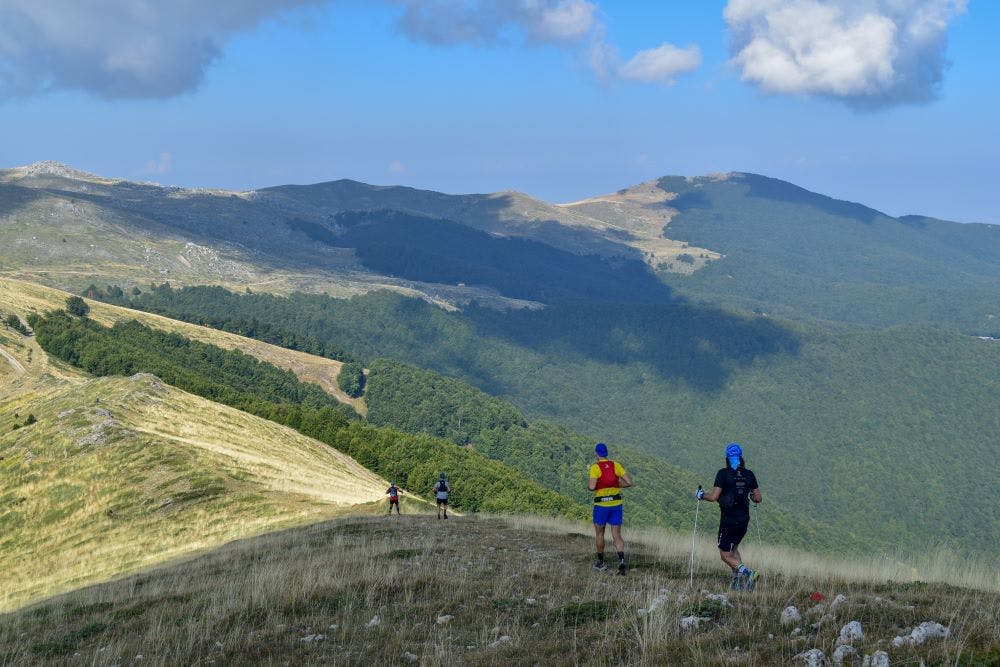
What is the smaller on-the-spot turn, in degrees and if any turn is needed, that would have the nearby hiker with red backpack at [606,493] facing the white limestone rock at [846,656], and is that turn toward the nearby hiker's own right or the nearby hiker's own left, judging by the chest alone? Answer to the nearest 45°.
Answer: approximately 180°

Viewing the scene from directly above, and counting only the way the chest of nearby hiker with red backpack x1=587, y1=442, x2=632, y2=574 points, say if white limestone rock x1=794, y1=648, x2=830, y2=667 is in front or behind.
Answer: behind

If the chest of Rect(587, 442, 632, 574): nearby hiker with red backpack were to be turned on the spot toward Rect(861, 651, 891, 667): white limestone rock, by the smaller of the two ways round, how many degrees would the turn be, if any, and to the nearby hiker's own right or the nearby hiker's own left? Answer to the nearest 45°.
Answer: approximately 180°

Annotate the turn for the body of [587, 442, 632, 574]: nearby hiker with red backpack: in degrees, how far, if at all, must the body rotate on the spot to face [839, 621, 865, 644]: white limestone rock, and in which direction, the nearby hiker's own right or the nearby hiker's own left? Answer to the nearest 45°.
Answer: approximately 180°

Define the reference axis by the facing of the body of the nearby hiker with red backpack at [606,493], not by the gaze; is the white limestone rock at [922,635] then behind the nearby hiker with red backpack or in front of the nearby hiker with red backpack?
behind

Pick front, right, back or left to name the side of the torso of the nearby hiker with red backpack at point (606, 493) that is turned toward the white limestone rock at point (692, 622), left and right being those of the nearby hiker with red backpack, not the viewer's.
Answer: back

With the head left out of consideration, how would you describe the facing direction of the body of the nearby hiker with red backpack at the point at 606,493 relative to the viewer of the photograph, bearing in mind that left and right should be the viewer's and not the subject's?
facing away from the viewer

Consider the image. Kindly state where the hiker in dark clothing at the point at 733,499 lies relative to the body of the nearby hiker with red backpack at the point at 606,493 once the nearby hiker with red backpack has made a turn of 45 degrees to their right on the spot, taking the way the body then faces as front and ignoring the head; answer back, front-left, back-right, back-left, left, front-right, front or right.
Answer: right
